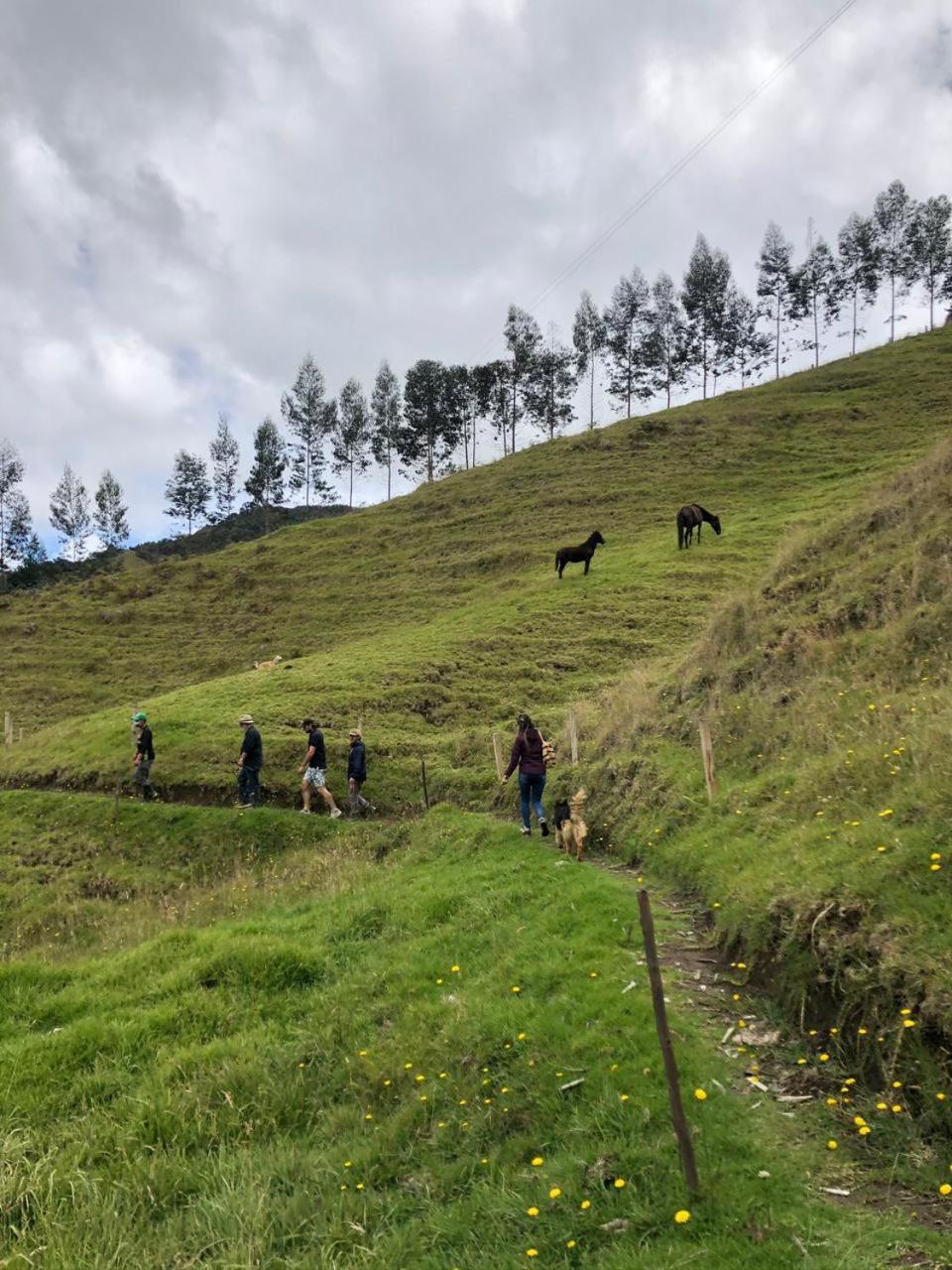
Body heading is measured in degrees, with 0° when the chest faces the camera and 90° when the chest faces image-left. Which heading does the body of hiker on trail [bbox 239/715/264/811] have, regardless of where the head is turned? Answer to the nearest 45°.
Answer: approximately 90°

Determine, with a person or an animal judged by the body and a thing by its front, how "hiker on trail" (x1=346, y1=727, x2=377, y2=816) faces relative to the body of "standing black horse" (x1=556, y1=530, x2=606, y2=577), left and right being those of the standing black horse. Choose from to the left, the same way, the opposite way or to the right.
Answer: the opposite way

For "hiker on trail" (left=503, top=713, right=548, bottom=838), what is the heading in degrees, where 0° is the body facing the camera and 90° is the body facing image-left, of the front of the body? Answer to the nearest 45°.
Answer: approximately 135°

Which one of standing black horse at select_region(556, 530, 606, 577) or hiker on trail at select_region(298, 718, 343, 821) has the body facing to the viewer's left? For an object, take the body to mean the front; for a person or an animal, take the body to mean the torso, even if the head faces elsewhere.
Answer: the hiker on trail

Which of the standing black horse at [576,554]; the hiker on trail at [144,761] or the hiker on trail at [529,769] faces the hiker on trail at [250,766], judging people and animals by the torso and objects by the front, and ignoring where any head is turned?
the hiker on trail at [529,769]

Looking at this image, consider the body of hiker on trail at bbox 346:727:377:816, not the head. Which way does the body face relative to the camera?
to the viewer's left

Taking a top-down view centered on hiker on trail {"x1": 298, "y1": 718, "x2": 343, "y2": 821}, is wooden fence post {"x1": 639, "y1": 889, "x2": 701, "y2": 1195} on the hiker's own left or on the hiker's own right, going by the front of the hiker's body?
on the hiker's own left

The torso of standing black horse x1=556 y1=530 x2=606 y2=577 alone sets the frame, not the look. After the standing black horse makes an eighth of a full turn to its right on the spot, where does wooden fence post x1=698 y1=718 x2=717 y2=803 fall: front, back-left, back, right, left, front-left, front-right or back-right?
front-right

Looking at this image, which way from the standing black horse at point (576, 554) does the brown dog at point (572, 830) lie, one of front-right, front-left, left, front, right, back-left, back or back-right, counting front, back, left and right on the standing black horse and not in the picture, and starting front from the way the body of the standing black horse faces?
right

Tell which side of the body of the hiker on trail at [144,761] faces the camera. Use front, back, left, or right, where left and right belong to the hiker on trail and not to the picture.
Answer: left

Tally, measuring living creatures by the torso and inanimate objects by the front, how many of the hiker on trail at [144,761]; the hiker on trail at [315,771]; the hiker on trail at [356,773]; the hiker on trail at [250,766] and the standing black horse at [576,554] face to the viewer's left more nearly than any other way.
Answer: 4

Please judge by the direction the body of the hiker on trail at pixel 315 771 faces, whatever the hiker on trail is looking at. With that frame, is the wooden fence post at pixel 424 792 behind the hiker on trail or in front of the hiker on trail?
behind

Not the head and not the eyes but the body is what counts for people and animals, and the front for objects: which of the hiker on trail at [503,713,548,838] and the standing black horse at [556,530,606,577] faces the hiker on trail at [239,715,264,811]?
the hiker on trail at [503,713,548,838]

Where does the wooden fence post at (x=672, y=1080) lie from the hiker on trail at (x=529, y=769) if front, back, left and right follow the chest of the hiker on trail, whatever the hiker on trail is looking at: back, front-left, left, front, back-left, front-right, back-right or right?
back-left

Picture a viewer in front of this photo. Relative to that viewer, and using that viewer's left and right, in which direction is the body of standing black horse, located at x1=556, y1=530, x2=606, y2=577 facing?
facing to the right of the viewer

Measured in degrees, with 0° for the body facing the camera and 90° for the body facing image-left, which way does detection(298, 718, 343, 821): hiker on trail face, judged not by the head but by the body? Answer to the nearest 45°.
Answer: approximately 90°

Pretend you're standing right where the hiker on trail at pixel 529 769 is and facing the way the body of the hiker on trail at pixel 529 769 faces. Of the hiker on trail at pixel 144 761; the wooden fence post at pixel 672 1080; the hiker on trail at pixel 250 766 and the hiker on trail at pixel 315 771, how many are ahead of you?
3
